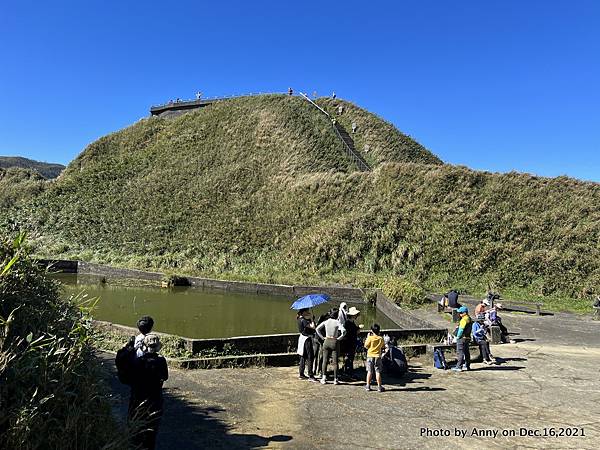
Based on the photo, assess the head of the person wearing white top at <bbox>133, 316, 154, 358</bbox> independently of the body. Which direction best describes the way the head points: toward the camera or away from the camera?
away from the camera

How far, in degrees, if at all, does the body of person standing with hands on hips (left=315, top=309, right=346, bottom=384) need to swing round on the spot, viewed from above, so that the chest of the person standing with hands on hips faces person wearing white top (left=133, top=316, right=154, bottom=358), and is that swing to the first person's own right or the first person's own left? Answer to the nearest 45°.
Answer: approximately 135° to the first person's own left

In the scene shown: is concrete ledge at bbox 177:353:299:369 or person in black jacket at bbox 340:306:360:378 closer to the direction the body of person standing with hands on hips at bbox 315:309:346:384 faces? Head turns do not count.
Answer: the person in black jacket

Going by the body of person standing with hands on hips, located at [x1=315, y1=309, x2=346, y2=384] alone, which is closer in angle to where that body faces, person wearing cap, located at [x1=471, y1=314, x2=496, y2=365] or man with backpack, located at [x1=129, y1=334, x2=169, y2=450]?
the person wearing cap

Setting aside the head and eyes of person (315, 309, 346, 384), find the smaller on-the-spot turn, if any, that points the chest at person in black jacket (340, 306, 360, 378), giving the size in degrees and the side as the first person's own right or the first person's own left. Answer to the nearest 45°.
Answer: approximately 45° to the first person's own right

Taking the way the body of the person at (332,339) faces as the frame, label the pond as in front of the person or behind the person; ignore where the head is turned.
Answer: in front

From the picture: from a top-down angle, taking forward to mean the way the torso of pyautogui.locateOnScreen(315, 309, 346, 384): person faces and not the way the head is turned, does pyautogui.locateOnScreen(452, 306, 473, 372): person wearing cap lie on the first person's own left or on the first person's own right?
on the first person's own right

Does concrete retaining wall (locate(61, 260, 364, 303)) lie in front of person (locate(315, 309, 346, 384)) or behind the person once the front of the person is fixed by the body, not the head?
in front

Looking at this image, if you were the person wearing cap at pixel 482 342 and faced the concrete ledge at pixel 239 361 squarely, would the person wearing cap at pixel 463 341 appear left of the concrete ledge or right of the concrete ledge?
left

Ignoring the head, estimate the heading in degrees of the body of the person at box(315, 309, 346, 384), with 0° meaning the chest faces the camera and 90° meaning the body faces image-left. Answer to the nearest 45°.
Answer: approximately 180°
